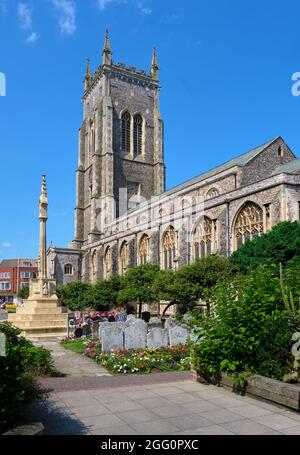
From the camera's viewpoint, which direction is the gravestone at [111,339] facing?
toward the camera

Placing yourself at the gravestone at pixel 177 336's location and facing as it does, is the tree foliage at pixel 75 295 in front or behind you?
behind

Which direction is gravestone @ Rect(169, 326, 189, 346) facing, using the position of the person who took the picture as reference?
facing the viewer

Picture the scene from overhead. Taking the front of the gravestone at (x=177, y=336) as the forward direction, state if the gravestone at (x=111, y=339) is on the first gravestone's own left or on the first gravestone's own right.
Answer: on the first gravestone's own right

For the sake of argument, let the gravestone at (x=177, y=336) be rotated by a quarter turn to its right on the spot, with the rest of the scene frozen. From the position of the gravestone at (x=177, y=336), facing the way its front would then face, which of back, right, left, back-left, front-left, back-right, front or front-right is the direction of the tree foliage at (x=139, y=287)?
right

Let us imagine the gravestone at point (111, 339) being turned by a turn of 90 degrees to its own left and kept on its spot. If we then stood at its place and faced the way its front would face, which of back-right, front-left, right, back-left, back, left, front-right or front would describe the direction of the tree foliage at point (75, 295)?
left

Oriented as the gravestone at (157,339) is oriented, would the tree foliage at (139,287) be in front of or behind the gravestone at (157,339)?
behind

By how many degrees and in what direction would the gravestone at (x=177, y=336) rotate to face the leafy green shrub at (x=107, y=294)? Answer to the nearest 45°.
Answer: approximately 180°

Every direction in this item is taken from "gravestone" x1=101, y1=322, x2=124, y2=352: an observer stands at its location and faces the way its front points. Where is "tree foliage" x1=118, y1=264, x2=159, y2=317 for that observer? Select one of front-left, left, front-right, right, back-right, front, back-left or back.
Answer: back

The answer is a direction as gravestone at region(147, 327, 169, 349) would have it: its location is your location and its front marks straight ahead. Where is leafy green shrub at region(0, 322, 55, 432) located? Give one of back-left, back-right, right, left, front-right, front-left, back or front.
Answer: front

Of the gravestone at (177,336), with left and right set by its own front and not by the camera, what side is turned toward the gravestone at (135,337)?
right

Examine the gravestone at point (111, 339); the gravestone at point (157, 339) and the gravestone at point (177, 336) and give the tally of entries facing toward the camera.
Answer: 3

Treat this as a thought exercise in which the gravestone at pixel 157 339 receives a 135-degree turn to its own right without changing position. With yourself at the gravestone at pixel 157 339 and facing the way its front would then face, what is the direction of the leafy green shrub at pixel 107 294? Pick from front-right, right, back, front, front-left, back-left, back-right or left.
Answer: front-right

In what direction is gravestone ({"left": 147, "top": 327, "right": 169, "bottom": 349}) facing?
toward the camera
